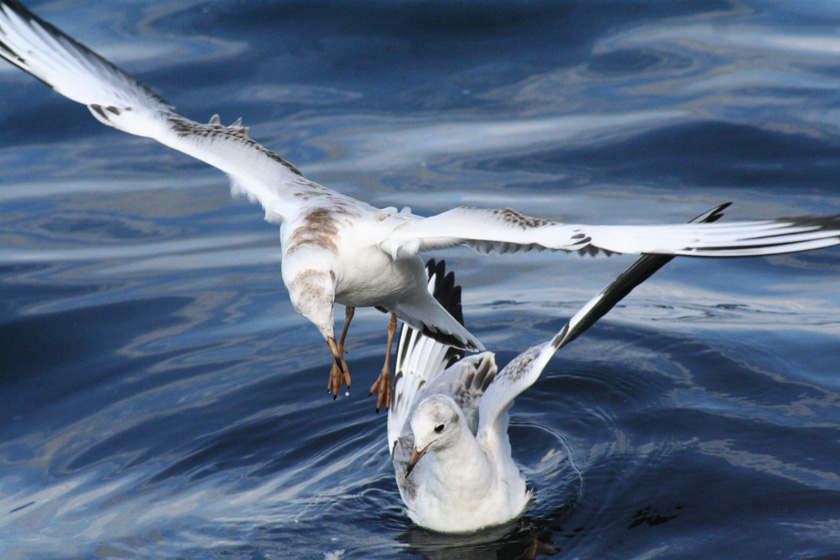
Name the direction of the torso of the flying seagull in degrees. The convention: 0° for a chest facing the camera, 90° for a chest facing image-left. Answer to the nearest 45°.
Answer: approximately 45°
